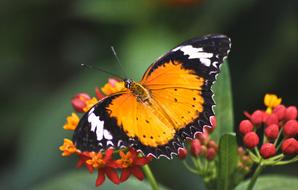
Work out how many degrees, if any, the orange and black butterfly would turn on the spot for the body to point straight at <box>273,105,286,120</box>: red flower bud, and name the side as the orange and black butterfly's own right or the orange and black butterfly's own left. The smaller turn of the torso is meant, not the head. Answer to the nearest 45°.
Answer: approximately 135° to the orange and black butterfly's own right

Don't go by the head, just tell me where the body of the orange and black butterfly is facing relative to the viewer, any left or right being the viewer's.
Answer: facing away from the viewer and to the left of the viewer

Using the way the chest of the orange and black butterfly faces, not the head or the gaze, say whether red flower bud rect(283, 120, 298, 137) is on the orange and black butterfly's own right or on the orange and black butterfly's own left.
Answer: on the orange and black butterfly's own right

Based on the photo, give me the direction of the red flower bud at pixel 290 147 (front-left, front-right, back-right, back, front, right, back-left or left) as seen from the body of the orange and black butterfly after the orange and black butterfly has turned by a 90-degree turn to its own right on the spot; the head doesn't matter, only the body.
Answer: front-right
